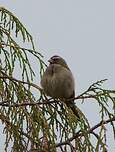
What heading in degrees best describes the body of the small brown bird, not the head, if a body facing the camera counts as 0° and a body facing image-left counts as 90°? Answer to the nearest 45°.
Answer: approximately 45°
